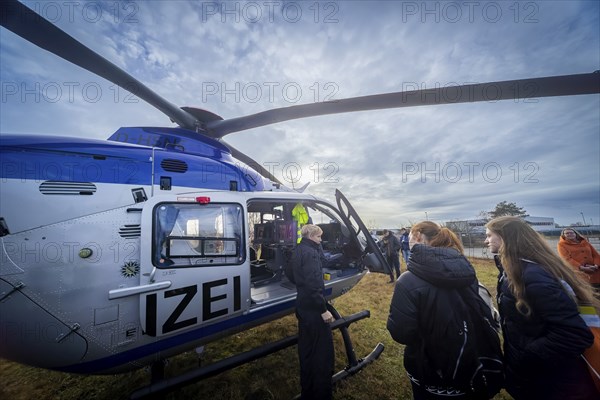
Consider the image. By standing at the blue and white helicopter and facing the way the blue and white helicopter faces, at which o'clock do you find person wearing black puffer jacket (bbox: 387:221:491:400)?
The person wearing black puffer jacket is roughly at 2 o'clock from the blue and white helicopter.

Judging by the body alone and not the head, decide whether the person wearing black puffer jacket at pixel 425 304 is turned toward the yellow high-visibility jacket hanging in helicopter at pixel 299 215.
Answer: yes

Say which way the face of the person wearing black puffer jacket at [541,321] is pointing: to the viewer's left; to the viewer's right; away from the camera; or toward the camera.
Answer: to the viewer's left

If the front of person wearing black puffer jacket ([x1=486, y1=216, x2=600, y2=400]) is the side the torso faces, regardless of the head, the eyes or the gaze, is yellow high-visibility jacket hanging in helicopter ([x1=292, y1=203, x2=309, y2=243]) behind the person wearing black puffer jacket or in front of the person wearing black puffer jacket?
in front

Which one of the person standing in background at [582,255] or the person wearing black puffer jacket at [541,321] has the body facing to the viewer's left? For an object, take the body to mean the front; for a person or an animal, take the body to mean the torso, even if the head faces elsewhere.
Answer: the person wearing black puffer jacket

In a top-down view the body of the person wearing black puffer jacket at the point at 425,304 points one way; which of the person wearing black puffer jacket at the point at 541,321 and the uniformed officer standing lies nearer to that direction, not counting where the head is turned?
the uniformed officer standing

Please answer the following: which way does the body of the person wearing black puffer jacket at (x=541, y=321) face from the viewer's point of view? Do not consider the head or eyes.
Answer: to the viewer's left

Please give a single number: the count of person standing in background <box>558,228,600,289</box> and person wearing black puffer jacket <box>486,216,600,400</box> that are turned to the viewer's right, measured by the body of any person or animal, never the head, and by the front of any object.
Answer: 0
